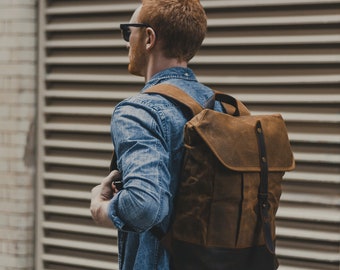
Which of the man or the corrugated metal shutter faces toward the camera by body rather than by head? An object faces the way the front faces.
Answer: the corrugated metal shutter

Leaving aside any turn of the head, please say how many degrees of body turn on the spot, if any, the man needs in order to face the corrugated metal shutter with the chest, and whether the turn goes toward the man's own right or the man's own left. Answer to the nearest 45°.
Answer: approximately 45° to the man's own right

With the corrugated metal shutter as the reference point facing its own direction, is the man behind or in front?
in front

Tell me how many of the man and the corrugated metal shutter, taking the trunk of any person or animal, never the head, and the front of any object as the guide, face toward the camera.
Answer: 1

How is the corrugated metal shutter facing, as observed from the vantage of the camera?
facing the viewer

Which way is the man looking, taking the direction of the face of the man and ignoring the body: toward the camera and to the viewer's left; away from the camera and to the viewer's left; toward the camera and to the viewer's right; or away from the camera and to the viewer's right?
away from the camera and to the viewer's left

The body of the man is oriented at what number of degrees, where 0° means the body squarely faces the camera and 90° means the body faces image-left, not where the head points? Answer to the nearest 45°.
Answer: approximately 135°
